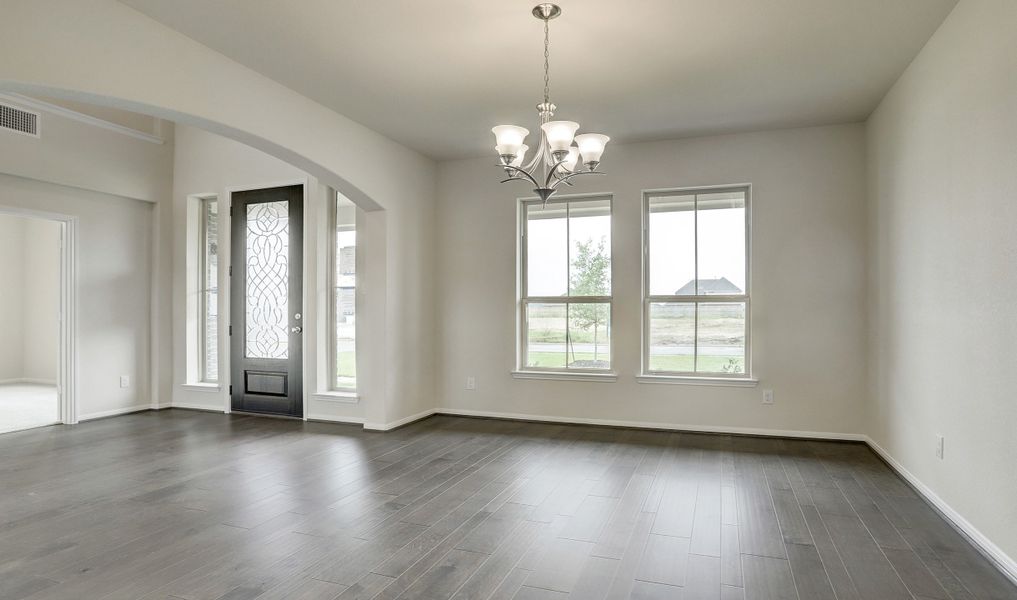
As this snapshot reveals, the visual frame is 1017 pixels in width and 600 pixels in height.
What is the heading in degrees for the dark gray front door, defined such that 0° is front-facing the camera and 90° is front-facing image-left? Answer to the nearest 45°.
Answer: approximately 45°

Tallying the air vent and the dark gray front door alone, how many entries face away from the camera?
0

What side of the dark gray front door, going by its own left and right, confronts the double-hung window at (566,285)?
left

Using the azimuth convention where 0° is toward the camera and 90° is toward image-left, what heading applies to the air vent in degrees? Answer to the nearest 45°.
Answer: approximately 315°

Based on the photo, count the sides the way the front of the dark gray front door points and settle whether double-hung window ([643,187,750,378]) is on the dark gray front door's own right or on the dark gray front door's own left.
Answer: on the dark gray front door's own left
